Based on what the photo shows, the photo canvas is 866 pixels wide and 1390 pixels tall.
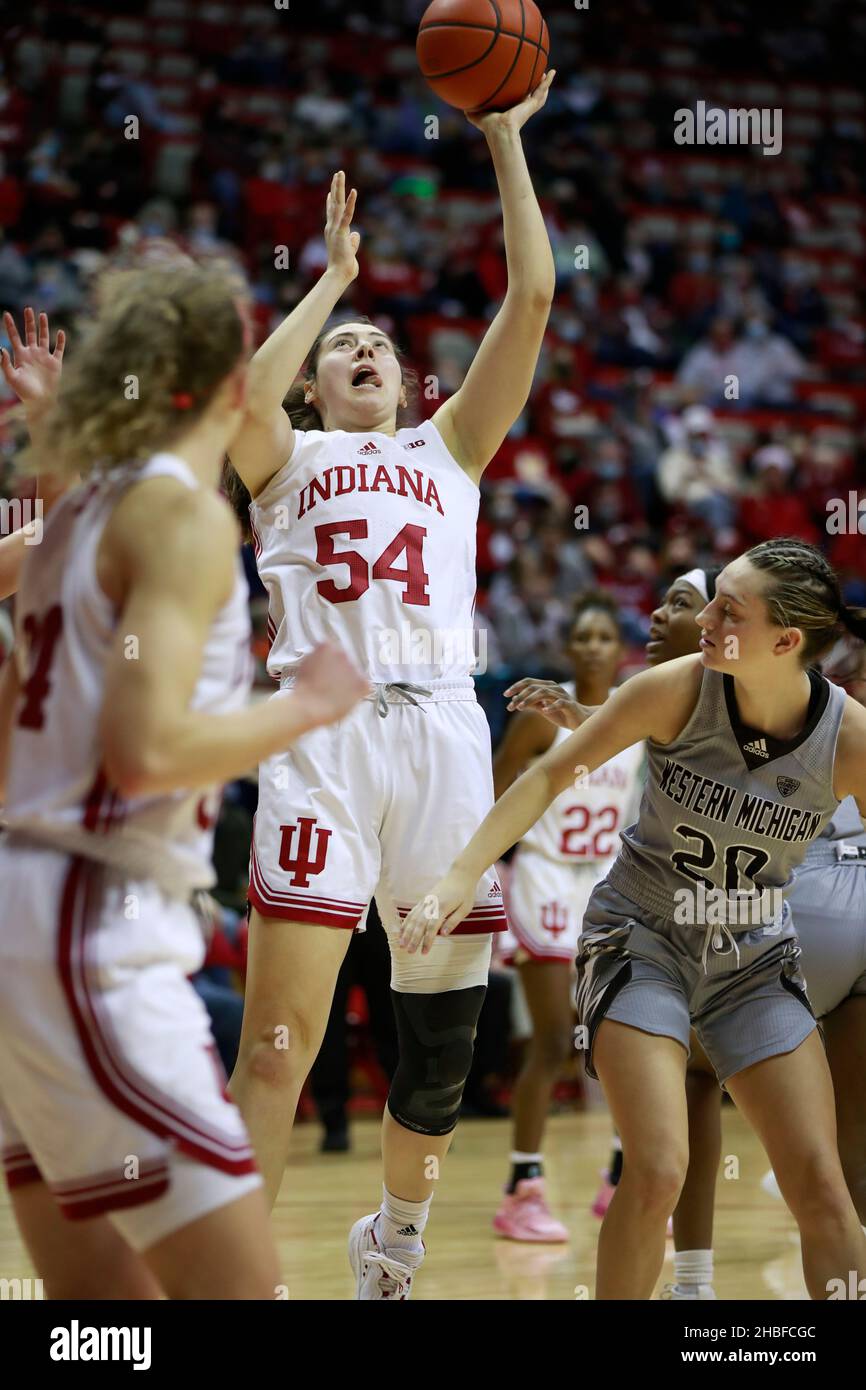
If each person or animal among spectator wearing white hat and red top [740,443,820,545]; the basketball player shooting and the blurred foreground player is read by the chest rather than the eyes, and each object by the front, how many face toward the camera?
2

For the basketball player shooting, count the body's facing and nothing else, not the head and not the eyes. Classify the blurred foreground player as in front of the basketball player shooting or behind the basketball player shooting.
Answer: in front

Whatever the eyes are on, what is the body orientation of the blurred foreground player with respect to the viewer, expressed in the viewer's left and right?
facing to the right of the viewer

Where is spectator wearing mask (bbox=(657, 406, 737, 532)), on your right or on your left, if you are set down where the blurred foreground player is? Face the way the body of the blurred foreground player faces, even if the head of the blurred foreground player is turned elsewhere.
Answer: on your left

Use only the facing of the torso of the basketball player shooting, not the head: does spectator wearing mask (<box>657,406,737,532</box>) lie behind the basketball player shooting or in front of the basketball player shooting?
behind

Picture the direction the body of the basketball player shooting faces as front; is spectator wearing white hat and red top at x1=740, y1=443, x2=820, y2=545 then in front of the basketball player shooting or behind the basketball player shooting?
behind

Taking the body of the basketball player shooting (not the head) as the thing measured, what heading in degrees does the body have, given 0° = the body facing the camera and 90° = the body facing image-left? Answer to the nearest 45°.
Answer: approximately 0°

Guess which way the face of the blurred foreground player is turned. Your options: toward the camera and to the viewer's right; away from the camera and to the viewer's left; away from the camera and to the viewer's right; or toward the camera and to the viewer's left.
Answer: away from the camera and to the viewer's right

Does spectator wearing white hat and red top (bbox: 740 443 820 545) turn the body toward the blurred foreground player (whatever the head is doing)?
yes

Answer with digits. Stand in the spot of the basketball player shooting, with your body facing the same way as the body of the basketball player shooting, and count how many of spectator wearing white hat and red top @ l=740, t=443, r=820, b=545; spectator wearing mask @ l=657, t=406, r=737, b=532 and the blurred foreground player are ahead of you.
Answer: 1
